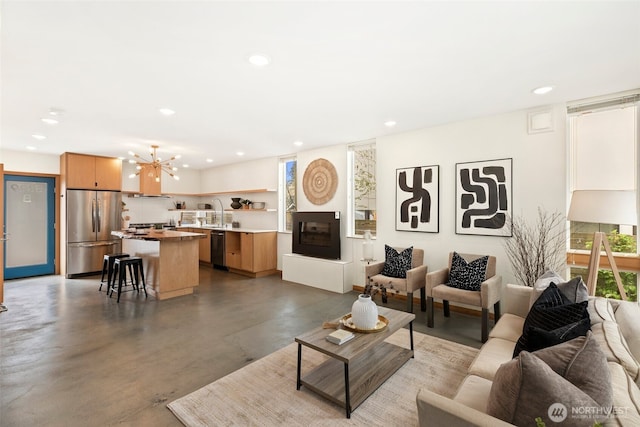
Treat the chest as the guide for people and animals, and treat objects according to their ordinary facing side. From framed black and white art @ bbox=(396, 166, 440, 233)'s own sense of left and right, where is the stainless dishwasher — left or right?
on its right

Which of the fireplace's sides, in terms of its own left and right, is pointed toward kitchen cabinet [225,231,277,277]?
right

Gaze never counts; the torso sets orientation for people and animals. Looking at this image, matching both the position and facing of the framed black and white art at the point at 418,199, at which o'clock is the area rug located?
The area rug is roughly at 11 o'clock from the framed black and white art.

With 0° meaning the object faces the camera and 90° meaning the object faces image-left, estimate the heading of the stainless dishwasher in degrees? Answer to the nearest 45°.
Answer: approximately 45°

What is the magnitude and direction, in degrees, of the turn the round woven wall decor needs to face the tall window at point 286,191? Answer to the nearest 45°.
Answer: approximately 90° to its right

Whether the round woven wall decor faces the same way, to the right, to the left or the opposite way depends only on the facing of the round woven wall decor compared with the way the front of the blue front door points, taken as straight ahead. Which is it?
to the right

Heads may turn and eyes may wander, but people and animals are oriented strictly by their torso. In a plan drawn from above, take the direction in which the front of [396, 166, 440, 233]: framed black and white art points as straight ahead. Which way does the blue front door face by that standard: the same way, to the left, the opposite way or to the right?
to the left

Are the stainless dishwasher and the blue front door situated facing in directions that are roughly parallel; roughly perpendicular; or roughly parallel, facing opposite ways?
roughly perpendicular
